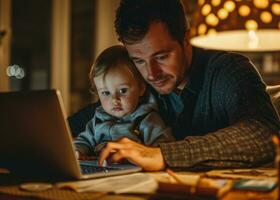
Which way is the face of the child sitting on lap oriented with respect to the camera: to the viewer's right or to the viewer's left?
to the viewer's left

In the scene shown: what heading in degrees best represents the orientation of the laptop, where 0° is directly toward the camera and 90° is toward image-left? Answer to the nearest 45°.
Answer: approximately 225°

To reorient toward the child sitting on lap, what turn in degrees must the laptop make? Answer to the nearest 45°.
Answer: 0° — it already faces them

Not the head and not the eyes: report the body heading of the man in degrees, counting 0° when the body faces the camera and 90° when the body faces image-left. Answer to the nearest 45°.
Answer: approximately 45°

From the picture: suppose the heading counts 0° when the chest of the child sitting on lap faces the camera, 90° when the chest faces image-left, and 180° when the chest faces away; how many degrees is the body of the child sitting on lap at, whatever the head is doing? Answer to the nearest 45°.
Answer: approximately 45°
